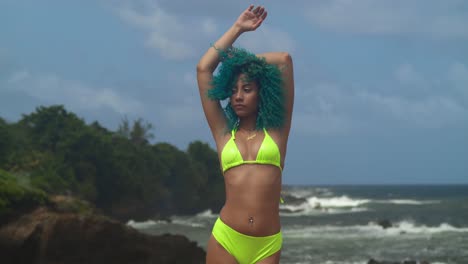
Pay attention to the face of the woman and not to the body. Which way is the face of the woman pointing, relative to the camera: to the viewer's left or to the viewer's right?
to the viewer's left

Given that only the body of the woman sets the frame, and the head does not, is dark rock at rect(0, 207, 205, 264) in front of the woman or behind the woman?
behind

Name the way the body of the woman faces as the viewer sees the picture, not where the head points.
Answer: toward the camera
